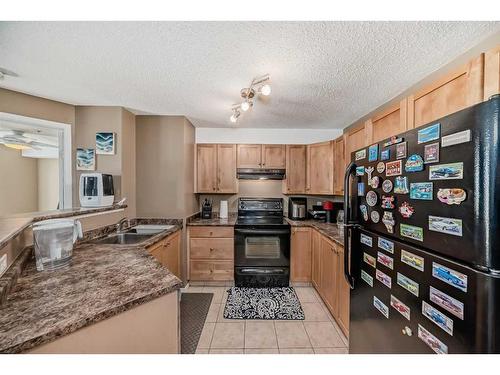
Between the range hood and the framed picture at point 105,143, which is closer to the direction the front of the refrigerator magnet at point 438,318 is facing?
the framed picture

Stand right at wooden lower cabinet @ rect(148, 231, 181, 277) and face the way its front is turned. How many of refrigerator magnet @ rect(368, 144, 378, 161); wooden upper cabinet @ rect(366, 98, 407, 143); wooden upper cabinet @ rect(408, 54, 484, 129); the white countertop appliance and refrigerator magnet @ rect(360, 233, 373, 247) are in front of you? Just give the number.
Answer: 4
